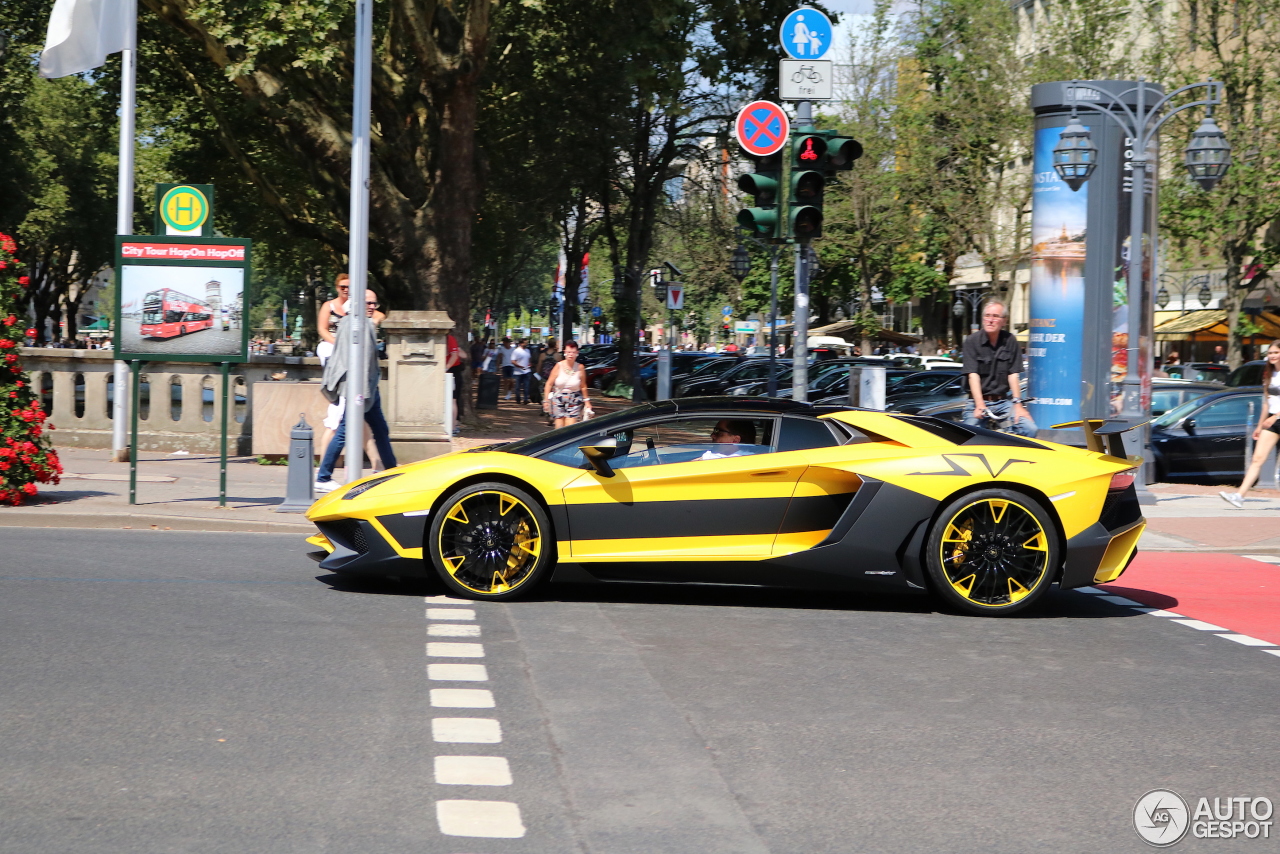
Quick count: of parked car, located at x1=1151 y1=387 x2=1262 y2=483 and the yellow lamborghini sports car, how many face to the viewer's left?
2

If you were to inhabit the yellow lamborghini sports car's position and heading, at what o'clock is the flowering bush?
The flowering bush is roughly at 1 o'clock from the yellow lamborghini sports car.

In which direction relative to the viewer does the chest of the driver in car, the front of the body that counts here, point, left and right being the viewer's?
facing to the left of the viewer

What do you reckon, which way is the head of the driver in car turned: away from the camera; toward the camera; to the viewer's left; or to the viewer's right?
to the viewer's left

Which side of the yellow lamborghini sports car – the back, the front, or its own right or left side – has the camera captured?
left

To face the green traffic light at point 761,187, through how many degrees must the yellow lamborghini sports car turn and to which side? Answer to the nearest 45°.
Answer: approximately 90° to its right

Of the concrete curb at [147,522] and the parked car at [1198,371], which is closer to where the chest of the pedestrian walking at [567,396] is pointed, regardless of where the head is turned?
the concrete curb

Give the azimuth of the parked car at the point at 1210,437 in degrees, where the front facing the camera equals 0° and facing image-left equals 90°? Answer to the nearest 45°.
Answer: approximately 90°

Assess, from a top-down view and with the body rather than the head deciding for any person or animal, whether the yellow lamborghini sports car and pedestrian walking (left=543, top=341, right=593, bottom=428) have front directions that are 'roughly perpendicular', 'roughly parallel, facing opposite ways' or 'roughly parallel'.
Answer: roughly perpendicular

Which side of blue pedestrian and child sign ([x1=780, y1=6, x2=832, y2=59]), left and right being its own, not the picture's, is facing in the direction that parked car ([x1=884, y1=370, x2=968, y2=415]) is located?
back

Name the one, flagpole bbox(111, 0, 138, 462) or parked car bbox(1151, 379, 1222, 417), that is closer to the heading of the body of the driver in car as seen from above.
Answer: the flagpole
